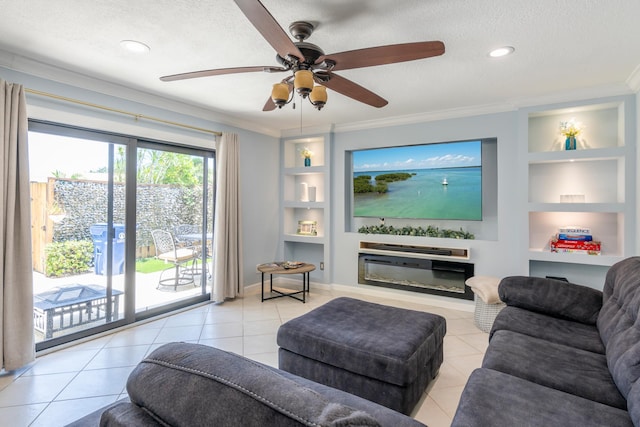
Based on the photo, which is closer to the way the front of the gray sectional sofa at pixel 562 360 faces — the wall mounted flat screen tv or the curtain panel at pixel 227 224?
the curtain panel

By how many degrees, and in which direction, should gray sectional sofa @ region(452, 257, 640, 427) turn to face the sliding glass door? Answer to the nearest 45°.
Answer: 0° — it already faces it

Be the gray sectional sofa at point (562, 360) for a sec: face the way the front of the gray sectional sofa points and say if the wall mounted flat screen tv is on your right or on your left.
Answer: on your right

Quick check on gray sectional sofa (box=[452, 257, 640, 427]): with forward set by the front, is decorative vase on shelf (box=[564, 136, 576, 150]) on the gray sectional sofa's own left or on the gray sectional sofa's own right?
on the gray sectional sofa's own right

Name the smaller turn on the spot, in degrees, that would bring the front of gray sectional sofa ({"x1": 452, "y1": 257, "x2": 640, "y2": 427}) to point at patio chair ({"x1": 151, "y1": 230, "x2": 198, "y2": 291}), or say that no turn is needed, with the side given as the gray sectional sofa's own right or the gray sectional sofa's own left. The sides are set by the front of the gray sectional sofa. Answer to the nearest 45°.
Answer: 0° — it already faces it

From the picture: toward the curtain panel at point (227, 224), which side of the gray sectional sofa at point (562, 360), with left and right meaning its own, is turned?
front

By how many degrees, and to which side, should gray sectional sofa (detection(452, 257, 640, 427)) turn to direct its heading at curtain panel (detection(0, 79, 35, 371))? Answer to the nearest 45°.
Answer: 0° — it already faces it

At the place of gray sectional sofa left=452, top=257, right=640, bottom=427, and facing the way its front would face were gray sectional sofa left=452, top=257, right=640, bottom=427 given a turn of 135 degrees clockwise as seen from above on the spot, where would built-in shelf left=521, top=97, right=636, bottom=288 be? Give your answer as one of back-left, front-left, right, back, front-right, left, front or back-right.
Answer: front-left

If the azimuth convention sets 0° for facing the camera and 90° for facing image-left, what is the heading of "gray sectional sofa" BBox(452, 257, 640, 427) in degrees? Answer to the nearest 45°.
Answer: approximately 90°

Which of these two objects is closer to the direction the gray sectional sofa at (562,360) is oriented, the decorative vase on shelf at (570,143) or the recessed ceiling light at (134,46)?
the recessed ceiling light

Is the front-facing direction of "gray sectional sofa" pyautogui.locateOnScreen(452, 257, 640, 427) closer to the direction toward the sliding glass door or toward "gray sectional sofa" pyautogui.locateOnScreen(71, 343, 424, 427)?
the sliding glass door

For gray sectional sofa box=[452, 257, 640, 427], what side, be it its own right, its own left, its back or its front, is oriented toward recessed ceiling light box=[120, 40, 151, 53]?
front

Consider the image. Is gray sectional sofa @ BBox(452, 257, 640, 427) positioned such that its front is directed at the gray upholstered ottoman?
yes

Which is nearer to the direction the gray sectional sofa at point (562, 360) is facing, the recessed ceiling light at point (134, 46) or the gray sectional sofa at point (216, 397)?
the recessed ceiling light

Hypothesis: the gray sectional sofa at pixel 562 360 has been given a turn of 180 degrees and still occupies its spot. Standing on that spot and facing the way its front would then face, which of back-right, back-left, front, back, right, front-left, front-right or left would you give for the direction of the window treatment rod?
back

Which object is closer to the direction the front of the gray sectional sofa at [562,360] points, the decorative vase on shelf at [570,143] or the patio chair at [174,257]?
the patio chair
